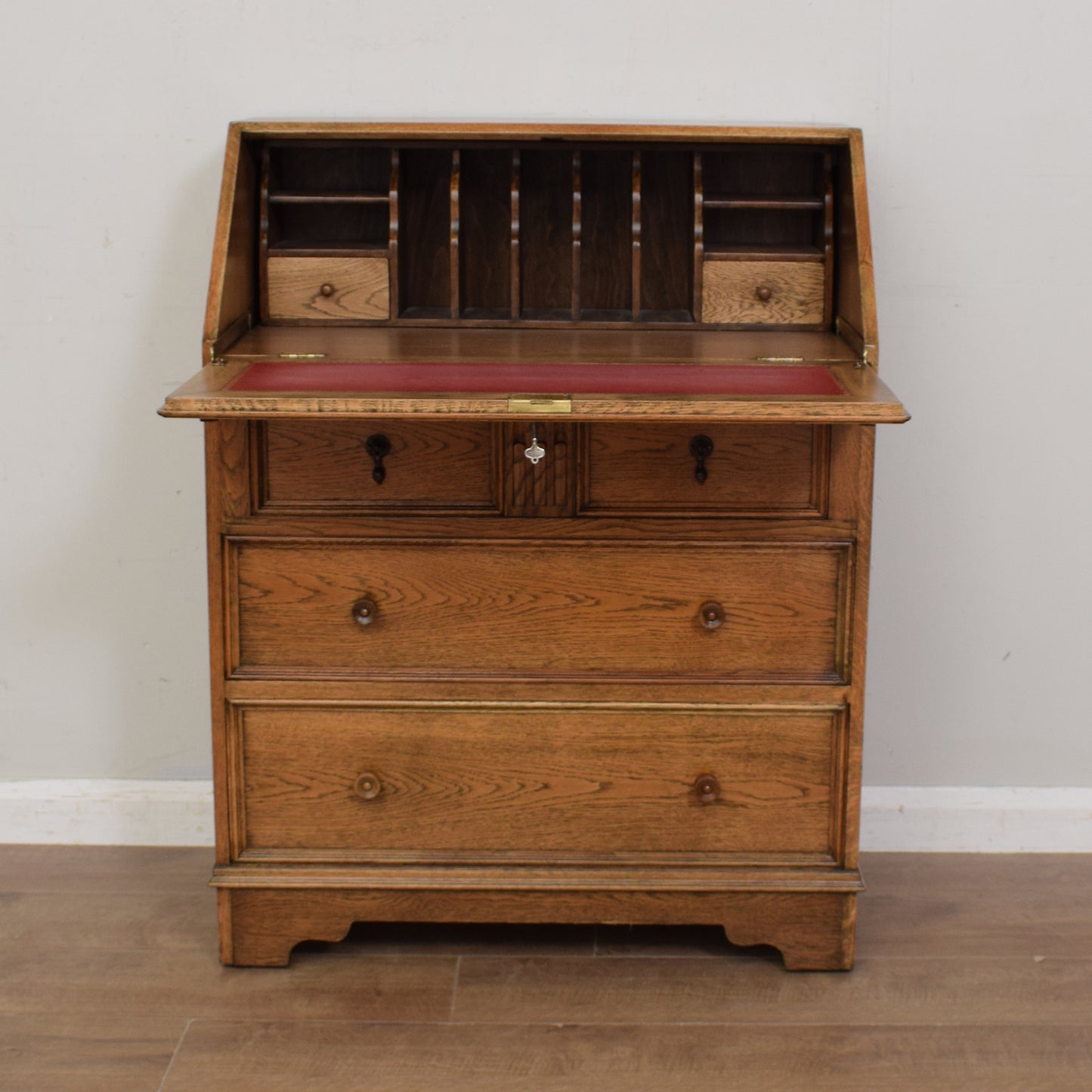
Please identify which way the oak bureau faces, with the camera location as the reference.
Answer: facing the viewer
